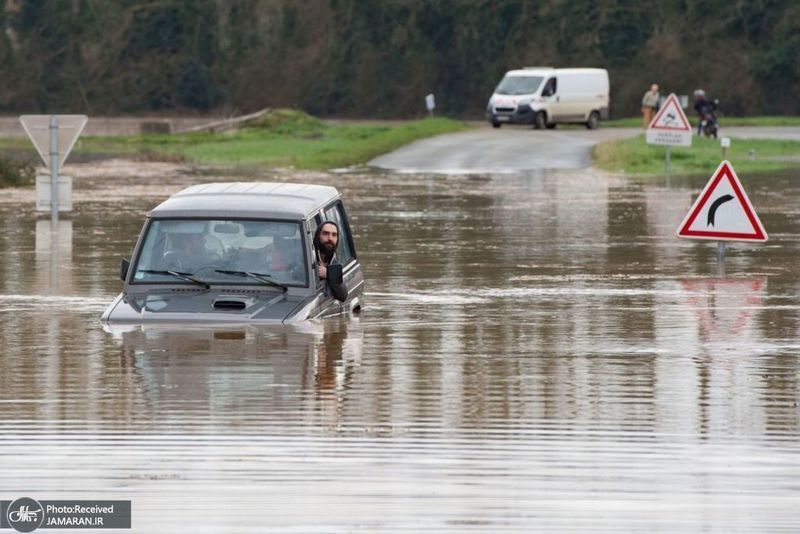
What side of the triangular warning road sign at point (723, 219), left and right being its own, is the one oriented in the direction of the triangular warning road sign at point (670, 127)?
back

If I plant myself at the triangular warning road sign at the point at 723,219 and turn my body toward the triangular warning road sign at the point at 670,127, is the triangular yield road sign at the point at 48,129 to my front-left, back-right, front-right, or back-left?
front-left

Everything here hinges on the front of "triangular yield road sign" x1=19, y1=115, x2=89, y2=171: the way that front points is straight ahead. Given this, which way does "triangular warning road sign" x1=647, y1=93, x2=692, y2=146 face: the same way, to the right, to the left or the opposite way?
the opposite way

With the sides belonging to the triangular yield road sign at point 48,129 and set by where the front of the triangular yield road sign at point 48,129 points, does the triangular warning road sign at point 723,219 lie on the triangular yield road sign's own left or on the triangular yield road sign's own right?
on the triangular yield road sign's own right

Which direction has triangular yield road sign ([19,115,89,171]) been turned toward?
away from the camera

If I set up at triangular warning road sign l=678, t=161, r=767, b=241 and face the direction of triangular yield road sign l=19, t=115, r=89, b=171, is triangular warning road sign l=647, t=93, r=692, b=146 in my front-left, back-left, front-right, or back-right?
front-right

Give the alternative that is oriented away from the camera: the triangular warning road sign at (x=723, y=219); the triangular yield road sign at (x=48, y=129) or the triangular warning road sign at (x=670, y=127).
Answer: the triangular yield road sign at (x=48, y=129)

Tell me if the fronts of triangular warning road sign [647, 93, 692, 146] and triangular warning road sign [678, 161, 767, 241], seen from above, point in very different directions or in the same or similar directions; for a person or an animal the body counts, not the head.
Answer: same or similar directions

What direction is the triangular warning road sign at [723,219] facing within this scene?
toward the camera

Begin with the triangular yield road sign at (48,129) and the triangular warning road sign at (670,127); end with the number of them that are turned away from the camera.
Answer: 1

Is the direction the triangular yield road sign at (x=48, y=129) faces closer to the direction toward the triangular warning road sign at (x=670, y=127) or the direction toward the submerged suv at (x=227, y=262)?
the triangular warning road sign

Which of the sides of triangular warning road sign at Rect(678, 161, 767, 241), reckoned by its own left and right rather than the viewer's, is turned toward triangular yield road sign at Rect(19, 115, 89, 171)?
right

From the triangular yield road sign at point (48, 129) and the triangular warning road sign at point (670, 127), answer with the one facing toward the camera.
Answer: the triangular warning road sign at point (670, 127)

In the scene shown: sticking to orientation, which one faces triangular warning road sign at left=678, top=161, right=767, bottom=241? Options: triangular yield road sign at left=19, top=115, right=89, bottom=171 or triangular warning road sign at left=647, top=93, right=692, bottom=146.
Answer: triangular warning road sign at left=647, top=93, right=692, bottom=146

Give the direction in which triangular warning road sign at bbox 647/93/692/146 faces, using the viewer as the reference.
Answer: facing the viewer

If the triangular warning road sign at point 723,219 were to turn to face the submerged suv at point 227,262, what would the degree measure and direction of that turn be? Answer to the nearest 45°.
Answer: approximately 45° to its right

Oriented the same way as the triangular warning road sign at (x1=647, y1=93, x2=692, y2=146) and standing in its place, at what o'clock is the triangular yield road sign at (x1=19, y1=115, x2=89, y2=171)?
the triangular yield road sign at (x1=19, y1=115, x2=89, y2=171) is roughly at 1 o'clock from the triangular warning road sign at (x1=647, y1=93, x2=692, y2=146).

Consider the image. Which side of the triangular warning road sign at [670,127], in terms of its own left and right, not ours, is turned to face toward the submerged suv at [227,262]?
front
